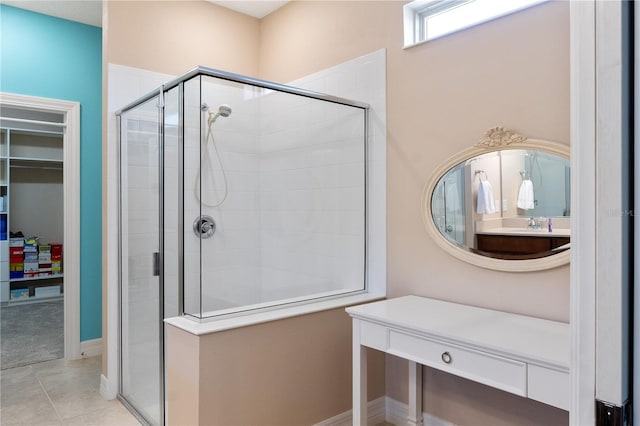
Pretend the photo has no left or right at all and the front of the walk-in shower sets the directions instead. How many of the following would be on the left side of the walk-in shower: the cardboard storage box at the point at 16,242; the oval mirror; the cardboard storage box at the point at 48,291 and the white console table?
2

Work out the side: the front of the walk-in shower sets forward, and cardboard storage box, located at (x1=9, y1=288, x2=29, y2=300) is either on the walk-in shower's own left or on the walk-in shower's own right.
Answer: on the walk-in shower's own right

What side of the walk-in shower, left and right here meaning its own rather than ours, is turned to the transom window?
left

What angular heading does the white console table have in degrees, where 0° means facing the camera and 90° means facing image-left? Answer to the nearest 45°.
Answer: approximately 45°

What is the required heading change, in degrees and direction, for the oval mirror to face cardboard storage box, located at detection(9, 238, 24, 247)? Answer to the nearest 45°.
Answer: approximately 45° to its right

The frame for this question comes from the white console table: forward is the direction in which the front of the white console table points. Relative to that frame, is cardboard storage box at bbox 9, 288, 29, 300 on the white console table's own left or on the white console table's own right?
on the white console table's own right

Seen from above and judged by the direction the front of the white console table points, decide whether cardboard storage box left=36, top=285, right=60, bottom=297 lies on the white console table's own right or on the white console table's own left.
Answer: on the white console table's own right

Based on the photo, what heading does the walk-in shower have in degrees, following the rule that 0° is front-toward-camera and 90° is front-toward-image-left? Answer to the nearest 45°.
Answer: approximately 45°

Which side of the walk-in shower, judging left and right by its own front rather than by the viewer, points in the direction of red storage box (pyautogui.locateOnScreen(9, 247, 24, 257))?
right

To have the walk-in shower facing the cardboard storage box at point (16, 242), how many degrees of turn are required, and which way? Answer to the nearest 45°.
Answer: approximately 90° to its right

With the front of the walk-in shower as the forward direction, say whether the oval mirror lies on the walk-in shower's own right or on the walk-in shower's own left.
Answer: on the walk-in shower's own left
